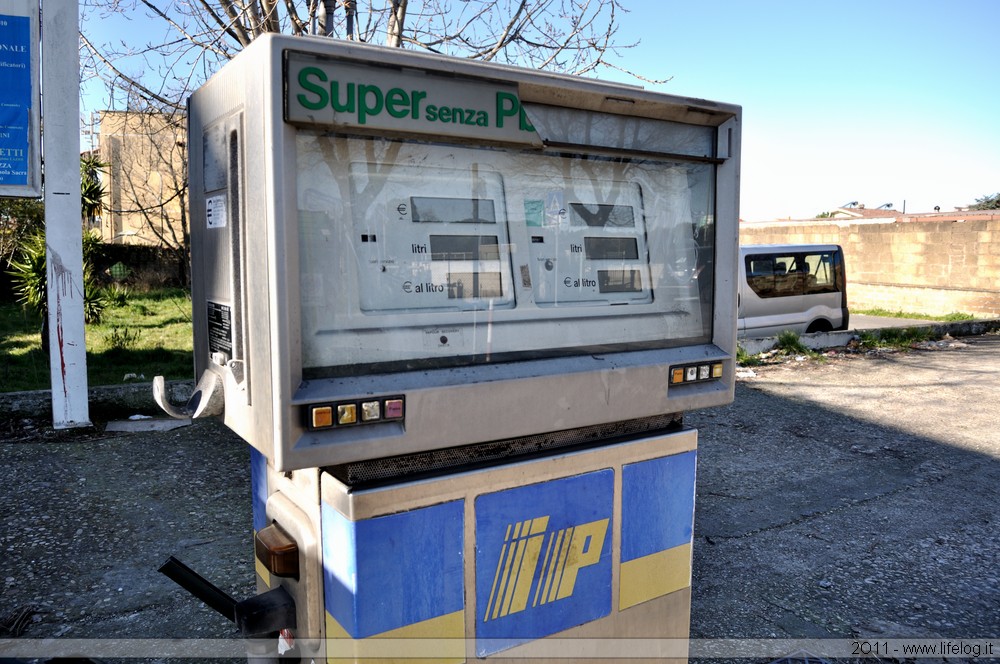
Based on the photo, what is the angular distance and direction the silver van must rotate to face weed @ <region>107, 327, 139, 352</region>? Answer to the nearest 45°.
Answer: approximately 45° to its left

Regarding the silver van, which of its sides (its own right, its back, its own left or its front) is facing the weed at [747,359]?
left

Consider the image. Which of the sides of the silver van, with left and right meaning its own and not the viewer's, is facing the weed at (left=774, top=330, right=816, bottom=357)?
left

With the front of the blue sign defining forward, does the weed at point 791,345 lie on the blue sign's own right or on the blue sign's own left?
on the blue sign's own left

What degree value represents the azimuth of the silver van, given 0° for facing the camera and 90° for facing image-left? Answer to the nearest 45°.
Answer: approximately 90°

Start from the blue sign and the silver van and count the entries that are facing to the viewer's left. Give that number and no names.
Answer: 1

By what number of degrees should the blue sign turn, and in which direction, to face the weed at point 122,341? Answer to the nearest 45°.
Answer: approximately 180°

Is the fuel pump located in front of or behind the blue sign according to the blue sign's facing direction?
in front

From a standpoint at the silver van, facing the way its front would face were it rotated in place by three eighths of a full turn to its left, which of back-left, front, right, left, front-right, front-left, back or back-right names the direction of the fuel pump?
front-right

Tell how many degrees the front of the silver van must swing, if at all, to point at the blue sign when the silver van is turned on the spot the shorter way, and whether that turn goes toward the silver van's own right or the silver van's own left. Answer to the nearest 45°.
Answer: approximately 45° to the silver van's own left

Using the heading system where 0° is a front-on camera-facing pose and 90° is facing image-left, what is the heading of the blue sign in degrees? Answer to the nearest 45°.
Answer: approximately 0°
